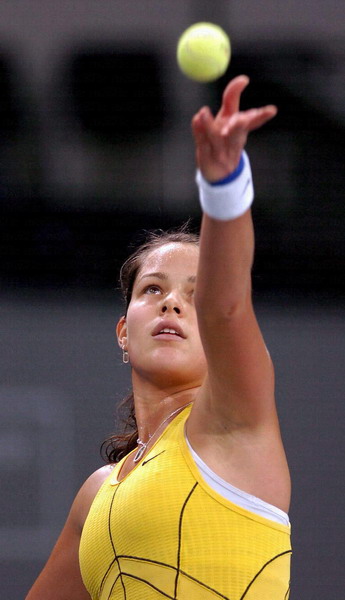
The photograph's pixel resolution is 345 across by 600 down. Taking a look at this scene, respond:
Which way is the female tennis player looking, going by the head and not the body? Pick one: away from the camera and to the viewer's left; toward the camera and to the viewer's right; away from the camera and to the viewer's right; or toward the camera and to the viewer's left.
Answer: toward the camera and to the viewer's right

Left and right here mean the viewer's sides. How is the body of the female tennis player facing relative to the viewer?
facing the viewer and to the left of the viewer
